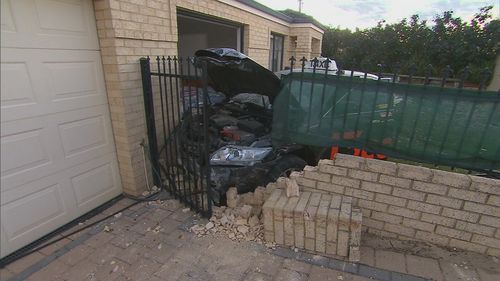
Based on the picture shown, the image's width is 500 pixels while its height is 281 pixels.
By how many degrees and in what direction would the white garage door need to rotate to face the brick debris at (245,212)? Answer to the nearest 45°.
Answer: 0° — it already faces it

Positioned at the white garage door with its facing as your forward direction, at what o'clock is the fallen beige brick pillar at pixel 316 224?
The fallen beige brick pillar is roughly at 12 o'clock from the white garage door.

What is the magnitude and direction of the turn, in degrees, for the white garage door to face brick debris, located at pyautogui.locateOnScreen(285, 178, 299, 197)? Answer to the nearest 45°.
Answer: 0° — it already faces it

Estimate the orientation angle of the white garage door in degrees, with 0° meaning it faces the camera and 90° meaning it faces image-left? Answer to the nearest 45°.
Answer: approximately 315°

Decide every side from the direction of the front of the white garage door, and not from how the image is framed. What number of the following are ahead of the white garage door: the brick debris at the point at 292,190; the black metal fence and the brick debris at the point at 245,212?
3

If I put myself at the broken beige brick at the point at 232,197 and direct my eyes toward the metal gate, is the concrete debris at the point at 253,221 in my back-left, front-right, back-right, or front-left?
back-left

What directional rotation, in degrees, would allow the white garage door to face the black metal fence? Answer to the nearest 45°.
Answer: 0° — it already faces it
